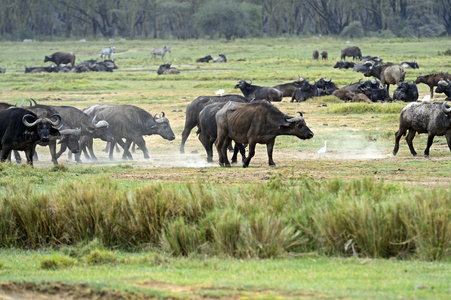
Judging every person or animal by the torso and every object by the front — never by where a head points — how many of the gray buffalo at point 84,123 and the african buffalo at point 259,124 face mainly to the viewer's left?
0

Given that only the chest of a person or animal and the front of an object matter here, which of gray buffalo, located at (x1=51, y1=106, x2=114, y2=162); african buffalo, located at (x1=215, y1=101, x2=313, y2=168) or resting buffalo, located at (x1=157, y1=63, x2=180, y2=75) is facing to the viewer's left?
the resting buffalo

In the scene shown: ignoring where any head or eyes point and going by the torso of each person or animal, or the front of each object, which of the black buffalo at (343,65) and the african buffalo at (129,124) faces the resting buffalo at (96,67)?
the black buffalo

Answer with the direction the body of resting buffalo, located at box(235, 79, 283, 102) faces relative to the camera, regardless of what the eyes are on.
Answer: to the viewer's left

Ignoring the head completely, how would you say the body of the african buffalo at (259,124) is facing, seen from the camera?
to the viewer's right

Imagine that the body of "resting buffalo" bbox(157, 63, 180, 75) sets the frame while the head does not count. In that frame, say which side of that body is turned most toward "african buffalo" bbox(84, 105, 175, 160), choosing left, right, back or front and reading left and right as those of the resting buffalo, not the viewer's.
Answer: left

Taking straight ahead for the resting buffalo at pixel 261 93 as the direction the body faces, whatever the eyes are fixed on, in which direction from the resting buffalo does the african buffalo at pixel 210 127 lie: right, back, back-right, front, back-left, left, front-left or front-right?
left

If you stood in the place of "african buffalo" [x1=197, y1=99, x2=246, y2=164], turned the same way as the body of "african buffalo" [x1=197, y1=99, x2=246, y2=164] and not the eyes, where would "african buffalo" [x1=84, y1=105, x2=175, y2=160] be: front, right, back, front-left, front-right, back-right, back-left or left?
back-left

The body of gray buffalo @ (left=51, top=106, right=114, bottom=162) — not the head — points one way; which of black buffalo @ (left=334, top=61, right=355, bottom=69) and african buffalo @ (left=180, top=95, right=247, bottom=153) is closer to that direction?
the african buffalo

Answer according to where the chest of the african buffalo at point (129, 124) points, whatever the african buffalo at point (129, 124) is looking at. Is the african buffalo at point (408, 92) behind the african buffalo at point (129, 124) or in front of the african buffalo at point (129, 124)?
in front

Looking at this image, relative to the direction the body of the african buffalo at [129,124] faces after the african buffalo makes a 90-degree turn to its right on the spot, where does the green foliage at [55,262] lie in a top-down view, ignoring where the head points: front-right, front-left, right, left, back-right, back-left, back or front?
front

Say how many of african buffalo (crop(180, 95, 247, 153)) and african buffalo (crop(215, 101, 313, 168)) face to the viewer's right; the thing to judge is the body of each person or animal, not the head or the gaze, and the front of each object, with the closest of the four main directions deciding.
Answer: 2

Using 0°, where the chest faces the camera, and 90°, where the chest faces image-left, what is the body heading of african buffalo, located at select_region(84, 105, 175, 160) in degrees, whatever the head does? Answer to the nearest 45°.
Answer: approximately 270°

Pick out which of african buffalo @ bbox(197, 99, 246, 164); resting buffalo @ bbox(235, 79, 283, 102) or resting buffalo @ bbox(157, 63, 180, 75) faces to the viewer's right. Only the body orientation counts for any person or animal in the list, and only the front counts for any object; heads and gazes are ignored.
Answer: the african buffalo

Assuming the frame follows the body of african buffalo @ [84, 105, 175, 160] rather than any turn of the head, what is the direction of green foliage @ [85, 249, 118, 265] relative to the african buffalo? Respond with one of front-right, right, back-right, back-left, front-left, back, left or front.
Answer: right

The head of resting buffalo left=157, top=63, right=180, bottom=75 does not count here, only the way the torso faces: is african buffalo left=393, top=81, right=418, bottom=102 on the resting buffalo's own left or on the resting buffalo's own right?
on the resting buffalo's own left

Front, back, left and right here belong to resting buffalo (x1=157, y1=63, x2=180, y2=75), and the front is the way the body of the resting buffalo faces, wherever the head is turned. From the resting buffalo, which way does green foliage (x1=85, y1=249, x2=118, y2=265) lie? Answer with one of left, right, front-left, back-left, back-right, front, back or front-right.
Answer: left

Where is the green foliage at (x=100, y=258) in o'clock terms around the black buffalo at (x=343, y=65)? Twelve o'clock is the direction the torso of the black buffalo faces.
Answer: The green foliage is roughly at 9 o'clock from the black buffalo.
